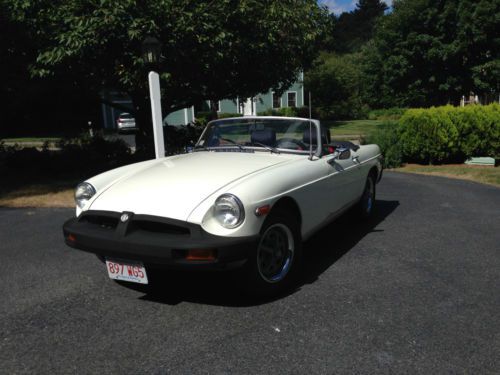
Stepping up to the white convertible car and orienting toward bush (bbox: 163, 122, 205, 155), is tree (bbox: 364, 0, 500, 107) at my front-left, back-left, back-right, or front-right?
front-right

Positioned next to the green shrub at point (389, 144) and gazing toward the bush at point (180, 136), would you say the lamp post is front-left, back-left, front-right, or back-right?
front-left

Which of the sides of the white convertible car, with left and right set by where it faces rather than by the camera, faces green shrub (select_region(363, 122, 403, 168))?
back

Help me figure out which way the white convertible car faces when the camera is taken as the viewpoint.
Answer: facing the viewer and to the left of the viewer

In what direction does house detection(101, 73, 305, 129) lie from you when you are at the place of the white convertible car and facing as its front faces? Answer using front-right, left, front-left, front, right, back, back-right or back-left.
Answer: back-right

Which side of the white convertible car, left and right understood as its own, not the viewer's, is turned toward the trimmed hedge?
back

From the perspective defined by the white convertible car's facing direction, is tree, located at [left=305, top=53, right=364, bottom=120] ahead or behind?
behind

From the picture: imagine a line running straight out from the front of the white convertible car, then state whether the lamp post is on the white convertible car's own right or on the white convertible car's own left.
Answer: on the white convertible car's own right

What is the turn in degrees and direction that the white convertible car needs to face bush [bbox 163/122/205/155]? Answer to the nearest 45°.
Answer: approximately 135° to its right

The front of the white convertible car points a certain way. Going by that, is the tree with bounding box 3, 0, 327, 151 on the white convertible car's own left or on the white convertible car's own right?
on the white convertible car's own right
